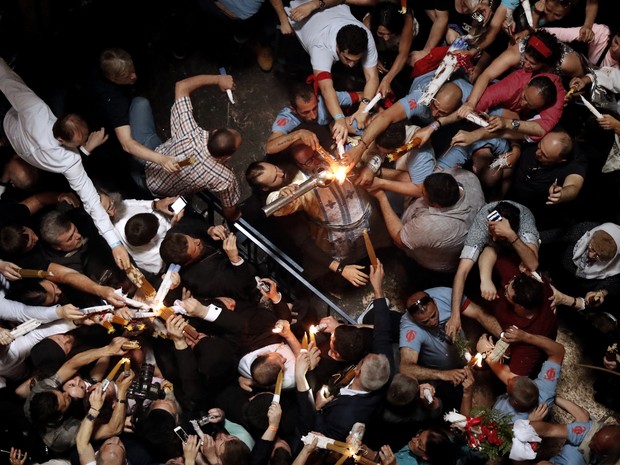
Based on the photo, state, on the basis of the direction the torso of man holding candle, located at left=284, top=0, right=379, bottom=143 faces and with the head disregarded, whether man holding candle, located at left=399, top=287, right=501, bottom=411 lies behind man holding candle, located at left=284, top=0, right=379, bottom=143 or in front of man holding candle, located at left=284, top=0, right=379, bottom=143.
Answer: in front

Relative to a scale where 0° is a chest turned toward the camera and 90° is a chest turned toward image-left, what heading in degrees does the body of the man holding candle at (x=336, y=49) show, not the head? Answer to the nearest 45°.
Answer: approximately 0°

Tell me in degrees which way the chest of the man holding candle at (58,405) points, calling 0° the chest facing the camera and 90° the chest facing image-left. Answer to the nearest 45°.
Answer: approximately 270°

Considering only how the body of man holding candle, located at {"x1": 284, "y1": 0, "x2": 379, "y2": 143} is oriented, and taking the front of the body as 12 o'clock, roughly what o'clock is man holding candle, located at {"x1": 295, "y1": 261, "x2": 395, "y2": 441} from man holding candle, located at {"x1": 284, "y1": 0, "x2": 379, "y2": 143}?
man holding candle, located at {"x1": 295, "y1": 261, "x2": 395, "y2": 441} is roughly at 12 o'clock from man holding candle, located at {"x1": 284, "y1": 0, "x2": 379, "y2": 143}.

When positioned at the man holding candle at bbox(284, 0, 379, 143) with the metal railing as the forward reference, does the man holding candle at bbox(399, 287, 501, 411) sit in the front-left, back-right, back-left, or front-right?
front-left

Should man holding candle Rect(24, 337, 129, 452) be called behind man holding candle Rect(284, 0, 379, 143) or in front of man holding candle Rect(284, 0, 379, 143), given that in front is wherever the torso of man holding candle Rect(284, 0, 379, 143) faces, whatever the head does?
in front

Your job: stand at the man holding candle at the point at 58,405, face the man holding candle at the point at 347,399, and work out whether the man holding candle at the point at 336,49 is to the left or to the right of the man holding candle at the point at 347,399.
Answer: left

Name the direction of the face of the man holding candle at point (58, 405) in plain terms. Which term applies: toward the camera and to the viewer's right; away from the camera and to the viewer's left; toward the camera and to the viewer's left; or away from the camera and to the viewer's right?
away from the camera and to the viewer's right

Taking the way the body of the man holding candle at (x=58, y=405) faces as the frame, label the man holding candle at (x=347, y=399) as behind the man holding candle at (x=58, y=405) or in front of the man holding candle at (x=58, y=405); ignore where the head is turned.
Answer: in front
